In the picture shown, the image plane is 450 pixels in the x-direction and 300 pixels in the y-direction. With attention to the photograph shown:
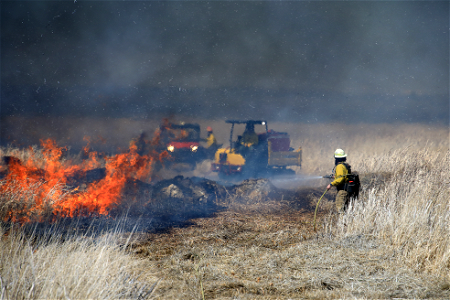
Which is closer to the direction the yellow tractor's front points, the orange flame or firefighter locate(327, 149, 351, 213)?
the orange flame

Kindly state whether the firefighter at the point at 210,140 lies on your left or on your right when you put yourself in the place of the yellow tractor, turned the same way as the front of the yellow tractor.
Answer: on your right

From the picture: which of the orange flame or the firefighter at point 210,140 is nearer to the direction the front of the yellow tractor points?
the orange flame

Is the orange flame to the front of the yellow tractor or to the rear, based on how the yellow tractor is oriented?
to the front

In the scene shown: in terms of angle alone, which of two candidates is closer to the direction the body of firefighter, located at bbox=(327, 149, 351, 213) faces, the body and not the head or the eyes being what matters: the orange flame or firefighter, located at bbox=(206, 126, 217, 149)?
the orange flame

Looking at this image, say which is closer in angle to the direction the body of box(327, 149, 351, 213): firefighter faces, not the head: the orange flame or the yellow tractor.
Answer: the orange flame

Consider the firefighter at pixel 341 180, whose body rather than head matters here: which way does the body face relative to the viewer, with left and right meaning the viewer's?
facing to the left of the viewer

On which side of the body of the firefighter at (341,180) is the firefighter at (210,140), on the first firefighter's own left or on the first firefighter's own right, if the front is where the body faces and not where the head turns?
on the first firefighter's own right

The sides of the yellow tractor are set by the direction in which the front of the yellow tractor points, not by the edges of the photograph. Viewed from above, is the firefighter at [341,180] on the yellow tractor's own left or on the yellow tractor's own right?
on the yellow tractor's own left
